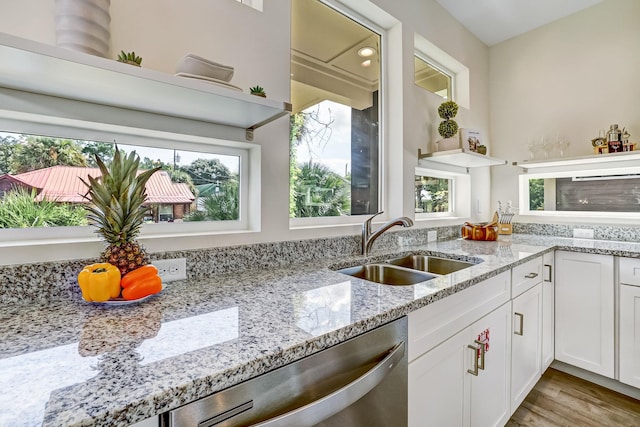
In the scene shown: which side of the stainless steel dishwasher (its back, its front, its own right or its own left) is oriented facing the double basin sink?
left

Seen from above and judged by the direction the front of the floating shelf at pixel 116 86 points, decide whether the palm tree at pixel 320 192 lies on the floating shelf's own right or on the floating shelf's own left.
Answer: on the floating shelf's own left

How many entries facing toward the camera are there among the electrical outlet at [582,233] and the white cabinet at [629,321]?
2

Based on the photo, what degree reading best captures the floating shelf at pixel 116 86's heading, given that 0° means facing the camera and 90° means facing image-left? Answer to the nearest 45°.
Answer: approximately 315°

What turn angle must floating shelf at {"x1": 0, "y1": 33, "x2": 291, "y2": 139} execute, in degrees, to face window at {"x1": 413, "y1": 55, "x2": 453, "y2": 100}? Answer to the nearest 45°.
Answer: approximately 45° to its left

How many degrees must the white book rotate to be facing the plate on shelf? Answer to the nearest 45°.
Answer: approximately 45° to its right

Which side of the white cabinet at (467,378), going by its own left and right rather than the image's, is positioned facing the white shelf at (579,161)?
left

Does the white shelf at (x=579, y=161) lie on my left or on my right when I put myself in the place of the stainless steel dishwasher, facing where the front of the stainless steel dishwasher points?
on my left

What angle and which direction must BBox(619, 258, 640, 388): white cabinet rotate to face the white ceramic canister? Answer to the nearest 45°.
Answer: approximately 45° to its right

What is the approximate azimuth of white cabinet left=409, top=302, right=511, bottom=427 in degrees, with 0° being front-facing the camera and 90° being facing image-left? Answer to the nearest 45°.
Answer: approximately 315°

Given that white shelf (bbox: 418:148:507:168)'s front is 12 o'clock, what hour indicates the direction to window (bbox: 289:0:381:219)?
The window is roughly at 3 o'clock from the white shelf.

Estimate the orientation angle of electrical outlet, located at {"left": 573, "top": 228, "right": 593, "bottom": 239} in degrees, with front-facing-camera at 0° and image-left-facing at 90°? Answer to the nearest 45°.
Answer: approximately 0°
